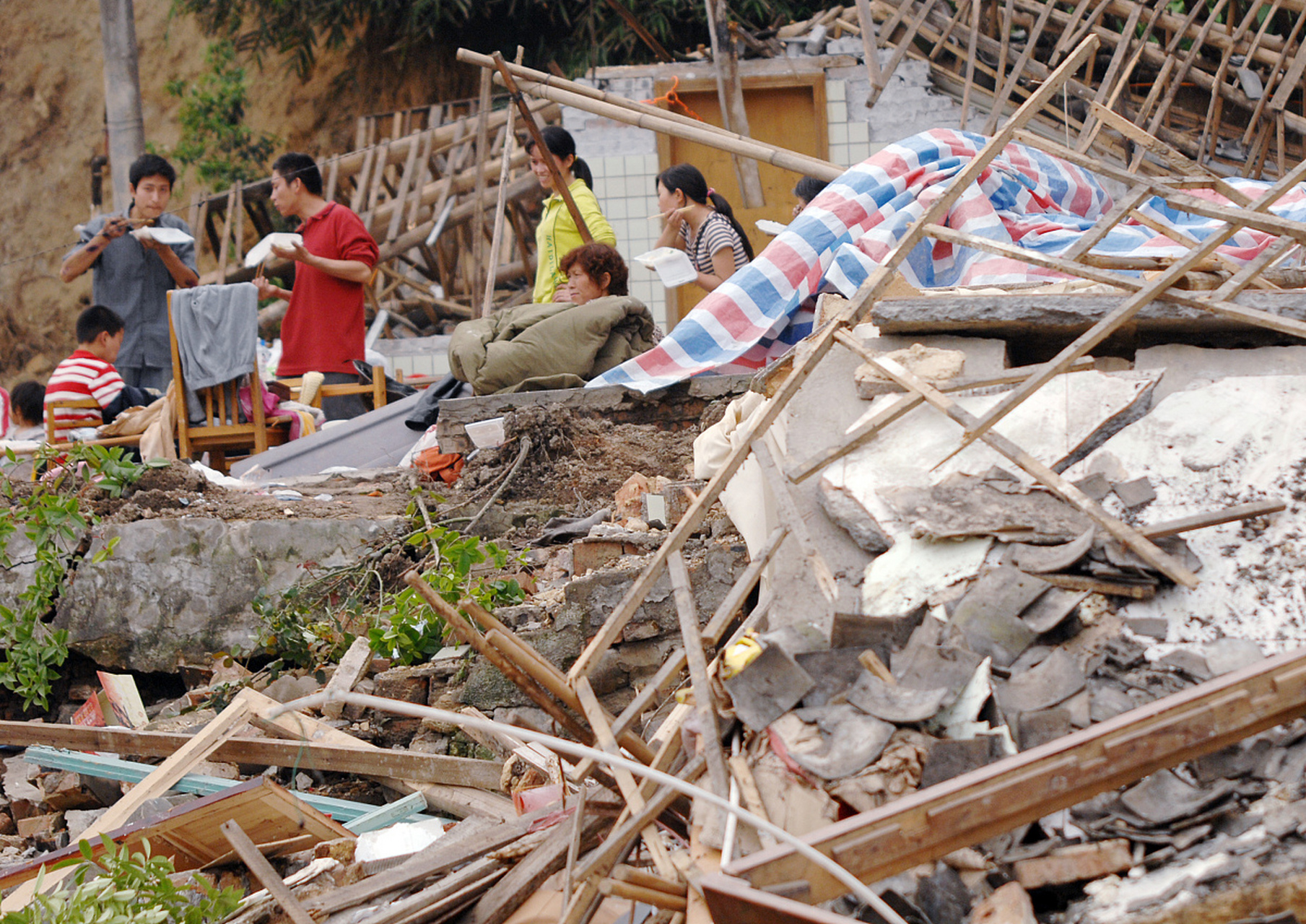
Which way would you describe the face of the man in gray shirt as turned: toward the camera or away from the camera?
toward the camera

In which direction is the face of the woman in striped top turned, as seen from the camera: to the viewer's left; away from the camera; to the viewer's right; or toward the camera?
to the viewer's left

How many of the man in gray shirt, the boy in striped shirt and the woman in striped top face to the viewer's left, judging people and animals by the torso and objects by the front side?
1

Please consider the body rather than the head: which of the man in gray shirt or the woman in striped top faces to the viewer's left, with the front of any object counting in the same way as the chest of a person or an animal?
the woman in striped top

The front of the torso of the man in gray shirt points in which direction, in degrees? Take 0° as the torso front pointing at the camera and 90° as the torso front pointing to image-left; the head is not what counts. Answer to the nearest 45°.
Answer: approximately 0°

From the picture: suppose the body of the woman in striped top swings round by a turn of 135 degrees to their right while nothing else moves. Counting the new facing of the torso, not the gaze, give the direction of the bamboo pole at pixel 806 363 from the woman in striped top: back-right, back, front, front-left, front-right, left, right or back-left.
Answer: back-right

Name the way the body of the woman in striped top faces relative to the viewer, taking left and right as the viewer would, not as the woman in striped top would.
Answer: facing to the left of the viewer

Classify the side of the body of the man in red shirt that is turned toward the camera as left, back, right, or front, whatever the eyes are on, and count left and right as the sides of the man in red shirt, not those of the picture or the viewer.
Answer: left

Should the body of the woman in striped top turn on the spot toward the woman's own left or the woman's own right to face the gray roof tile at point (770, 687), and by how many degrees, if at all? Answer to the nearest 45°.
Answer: approximately 90° to the woman's own left

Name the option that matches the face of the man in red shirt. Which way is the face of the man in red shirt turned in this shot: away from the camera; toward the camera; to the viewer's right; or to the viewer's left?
to the viewer's left
